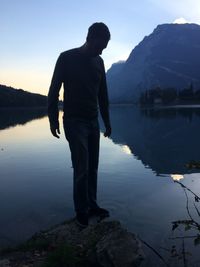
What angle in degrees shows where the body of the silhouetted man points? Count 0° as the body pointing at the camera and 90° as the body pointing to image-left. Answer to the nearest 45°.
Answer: approximately 315°
